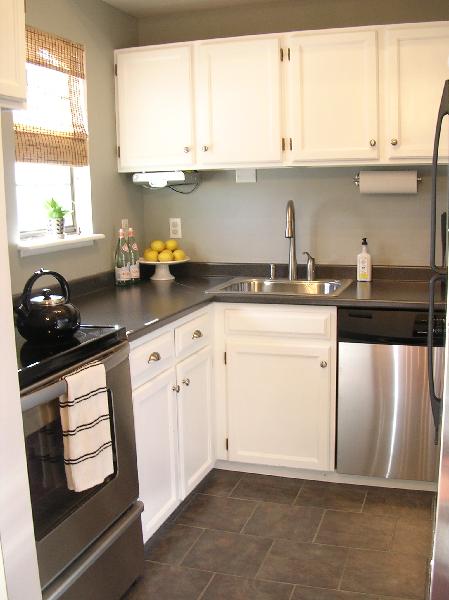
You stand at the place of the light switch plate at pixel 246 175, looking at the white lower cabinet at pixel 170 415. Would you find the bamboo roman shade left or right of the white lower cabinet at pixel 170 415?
right

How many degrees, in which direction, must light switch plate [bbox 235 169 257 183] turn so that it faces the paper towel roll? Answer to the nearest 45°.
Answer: approximately 45° to its left

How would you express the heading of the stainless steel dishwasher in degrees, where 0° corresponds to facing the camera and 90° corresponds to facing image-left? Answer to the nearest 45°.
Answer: approximately 0°

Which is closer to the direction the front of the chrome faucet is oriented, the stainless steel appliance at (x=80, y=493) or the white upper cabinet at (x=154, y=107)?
the stainless steel appliance

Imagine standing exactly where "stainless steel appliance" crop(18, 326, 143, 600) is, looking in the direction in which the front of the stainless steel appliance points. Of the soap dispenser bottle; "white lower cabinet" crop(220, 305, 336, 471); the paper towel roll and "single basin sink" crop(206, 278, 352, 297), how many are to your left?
4

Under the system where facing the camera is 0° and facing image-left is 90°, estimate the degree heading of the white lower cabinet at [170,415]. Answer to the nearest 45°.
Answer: approximately 315°

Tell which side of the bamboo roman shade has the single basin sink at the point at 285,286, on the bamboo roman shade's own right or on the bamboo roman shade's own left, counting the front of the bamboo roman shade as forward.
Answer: on the bamboo roman shade's own left

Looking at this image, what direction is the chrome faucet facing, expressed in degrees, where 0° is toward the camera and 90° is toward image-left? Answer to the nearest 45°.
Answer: approximately 0°

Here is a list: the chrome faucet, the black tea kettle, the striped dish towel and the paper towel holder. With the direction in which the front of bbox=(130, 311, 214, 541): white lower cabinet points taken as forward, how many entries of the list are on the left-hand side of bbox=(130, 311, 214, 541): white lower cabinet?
2
